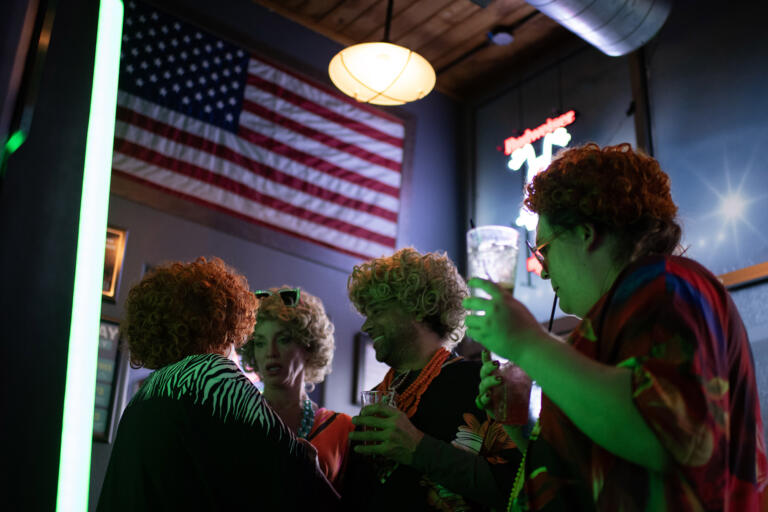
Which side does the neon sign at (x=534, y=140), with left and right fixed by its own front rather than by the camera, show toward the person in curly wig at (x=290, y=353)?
front

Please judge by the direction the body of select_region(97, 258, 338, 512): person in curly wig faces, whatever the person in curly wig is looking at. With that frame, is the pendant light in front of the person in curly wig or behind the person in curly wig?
in front

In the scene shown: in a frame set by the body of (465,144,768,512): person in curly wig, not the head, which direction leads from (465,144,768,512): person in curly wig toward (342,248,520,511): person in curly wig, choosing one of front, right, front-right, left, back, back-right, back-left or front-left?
front-right

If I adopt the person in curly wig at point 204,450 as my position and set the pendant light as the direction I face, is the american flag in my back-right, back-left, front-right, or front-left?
front-left

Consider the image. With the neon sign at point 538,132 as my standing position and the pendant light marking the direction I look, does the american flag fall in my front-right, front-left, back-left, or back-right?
front-right

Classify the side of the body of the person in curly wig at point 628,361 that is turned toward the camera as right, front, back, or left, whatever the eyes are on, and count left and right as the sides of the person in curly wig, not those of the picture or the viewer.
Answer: left

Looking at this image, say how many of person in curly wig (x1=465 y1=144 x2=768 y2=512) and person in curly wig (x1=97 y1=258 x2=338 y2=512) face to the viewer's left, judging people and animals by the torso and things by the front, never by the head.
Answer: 1

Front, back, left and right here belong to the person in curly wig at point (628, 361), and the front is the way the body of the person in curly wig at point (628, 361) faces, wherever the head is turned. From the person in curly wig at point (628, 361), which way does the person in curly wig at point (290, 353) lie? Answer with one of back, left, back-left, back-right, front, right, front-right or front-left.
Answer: front-right

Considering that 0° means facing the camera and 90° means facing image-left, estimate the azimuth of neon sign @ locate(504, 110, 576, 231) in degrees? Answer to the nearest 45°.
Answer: approximately 45°

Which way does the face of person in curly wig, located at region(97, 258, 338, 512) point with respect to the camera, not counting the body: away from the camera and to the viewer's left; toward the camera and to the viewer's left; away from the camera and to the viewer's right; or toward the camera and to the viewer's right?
away from the camera and to the viewer's right

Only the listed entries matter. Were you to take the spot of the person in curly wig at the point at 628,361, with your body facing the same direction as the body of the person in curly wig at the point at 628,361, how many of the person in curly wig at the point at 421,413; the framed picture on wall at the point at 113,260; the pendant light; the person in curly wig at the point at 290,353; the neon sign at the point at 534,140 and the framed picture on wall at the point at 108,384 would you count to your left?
0

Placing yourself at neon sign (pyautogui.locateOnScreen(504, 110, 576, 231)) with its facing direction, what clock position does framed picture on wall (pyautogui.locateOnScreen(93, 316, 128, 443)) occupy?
The framed picture on wall is roughly at 12 o'clock from the neon sign.

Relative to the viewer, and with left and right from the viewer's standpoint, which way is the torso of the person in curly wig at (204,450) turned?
facing away from the viewer and to the right of the viewer

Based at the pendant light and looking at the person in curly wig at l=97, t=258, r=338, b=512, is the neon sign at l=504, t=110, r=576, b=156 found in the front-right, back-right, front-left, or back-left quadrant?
back-left

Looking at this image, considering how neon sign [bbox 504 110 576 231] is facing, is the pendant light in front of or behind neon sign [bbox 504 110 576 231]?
in front

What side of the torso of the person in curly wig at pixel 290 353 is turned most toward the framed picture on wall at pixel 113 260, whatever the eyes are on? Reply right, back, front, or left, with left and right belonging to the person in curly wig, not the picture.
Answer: right

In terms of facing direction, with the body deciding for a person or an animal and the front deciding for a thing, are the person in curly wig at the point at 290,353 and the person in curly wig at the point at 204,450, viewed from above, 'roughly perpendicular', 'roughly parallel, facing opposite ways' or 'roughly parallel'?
roughly parallel, facing opposite ways

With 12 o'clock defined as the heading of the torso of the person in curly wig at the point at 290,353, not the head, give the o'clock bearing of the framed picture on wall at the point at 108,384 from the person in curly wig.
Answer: The framed picture on wall is roughly at 3 o'clock from the person in curly wig.

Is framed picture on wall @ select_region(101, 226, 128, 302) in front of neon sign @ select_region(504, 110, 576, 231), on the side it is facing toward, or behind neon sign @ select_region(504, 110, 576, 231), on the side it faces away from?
in front
